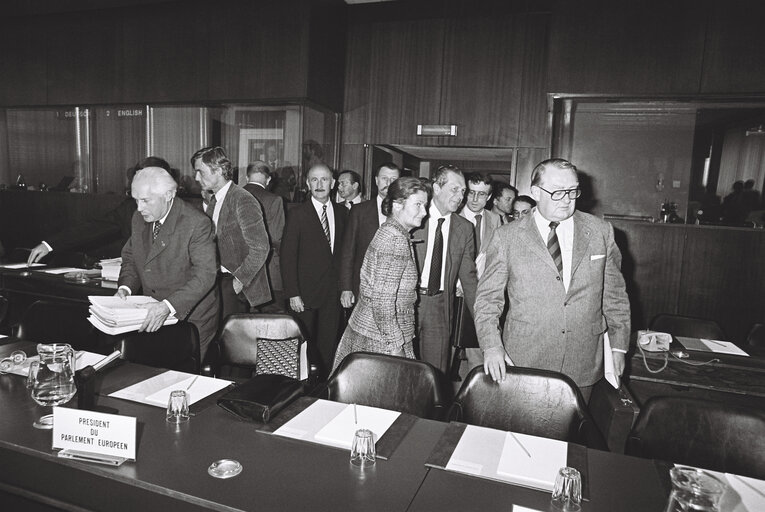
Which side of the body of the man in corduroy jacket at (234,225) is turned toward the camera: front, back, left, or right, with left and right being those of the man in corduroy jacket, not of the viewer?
left

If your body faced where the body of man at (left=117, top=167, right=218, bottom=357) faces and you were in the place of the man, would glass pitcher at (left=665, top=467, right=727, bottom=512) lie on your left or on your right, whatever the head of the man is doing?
on your left

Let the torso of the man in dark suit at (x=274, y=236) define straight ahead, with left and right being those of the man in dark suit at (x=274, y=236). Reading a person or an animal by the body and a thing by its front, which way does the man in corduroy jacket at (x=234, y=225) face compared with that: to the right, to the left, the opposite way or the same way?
to the left
